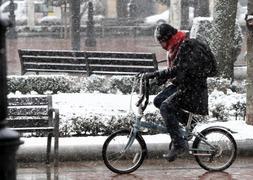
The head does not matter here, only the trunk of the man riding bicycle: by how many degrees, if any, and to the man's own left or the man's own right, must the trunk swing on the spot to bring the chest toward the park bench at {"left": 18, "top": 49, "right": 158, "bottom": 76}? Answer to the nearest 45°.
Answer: approximately 90° to the man's own right

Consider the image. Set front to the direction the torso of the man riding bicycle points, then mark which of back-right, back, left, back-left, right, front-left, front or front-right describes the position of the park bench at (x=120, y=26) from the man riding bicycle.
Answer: right

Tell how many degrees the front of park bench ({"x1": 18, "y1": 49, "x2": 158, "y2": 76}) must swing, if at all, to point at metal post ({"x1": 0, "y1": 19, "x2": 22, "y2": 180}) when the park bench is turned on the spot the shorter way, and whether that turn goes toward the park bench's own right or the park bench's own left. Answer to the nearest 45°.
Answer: approximately 180°

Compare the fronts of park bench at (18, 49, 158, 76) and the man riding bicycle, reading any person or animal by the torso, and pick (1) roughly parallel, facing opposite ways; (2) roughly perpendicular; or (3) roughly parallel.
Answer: roughly perpendicular

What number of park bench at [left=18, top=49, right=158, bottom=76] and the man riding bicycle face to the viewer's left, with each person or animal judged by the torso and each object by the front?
1

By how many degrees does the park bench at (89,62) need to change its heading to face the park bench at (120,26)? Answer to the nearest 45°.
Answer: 0° — it already faces it

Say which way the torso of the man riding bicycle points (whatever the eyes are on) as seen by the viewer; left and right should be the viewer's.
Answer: facing to the left of the viewer

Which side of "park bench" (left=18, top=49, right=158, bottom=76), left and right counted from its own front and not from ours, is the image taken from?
back

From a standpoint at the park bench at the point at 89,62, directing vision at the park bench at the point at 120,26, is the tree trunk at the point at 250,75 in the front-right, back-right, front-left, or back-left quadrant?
back-right
